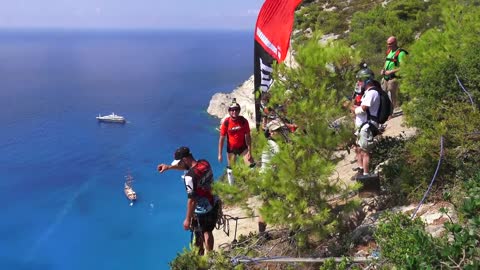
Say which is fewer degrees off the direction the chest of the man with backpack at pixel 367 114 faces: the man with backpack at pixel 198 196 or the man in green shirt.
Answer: the man with backpack

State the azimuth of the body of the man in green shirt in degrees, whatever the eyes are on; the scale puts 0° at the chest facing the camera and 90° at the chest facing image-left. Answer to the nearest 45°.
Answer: approximately 45°

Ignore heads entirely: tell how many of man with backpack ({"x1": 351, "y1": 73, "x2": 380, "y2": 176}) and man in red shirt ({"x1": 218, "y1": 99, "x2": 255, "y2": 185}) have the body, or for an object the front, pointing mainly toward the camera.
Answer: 1

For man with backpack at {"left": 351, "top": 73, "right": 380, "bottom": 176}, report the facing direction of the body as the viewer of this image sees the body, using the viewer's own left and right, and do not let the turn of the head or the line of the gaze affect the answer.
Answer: facing to the left of the viewer

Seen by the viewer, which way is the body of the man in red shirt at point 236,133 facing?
toward the camera

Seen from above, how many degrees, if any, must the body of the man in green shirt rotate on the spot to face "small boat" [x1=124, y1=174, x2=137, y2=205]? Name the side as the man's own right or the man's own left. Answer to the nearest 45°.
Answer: approximately 90° to the man's own right

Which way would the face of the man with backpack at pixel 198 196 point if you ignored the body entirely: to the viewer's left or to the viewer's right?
to the viewer's left

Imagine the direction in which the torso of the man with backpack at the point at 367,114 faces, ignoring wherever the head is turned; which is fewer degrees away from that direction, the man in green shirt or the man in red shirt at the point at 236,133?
the man in red shirt

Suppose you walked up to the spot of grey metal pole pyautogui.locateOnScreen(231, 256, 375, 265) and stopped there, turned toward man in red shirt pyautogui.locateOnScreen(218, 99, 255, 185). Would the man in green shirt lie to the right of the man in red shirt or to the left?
right

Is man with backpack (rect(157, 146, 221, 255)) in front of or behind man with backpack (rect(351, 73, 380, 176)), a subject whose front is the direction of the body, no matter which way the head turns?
in front

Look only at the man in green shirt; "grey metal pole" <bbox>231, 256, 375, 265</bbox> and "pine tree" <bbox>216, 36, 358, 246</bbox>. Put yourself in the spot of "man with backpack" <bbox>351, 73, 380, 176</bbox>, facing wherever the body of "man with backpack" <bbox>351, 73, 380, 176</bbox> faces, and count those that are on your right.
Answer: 1

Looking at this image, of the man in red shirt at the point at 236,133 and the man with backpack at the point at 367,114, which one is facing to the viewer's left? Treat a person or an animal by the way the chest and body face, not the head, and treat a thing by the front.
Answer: the man with backpack

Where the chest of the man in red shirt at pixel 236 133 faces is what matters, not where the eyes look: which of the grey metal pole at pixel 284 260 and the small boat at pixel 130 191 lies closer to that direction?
the grey metal pole

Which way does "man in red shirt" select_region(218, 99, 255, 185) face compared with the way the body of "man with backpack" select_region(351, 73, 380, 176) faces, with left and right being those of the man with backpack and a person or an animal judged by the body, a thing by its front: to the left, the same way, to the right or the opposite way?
to the left
